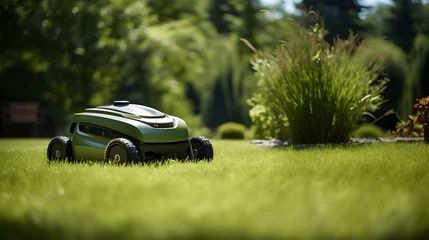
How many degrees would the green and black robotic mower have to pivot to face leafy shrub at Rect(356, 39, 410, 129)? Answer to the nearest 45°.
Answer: approximately 90° to its left

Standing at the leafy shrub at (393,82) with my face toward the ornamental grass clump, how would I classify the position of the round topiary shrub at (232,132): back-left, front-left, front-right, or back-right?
front-right

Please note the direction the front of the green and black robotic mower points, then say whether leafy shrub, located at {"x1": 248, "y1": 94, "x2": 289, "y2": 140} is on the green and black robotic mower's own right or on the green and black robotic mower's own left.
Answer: on the green and black robotic mower's own left

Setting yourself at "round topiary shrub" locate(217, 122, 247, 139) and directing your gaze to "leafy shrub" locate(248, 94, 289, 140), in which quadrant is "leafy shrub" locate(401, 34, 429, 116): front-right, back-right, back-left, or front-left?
front-left

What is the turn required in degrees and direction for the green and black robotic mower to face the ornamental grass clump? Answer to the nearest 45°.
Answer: approximately 90° to its left

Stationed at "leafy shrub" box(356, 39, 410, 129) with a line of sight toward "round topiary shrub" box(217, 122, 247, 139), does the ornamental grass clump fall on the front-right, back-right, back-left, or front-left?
front-left

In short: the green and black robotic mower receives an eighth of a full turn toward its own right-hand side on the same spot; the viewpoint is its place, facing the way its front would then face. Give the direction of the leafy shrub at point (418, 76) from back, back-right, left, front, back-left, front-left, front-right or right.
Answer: back-left
